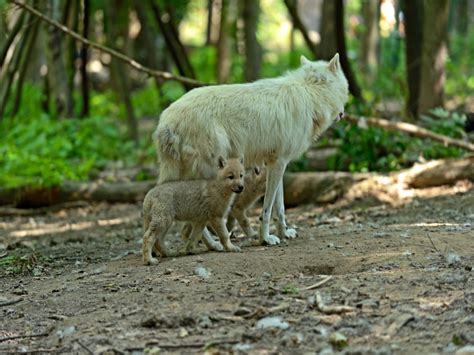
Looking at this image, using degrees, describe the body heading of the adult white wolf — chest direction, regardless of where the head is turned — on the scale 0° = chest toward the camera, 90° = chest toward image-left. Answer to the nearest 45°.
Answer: approximately 270°

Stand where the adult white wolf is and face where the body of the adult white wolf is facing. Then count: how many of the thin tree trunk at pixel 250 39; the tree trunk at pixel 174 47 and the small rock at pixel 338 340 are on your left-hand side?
2

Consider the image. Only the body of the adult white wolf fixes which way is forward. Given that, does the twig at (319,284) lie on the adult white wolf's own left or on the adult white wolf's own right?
on the adult white wolf's own right

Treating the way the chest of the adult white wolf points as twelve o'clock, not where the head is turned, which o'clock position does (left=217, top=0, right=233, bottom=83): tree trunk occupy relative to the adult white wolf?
The tree trunk is roughly at 9 o'clock from the adult white wolf.
